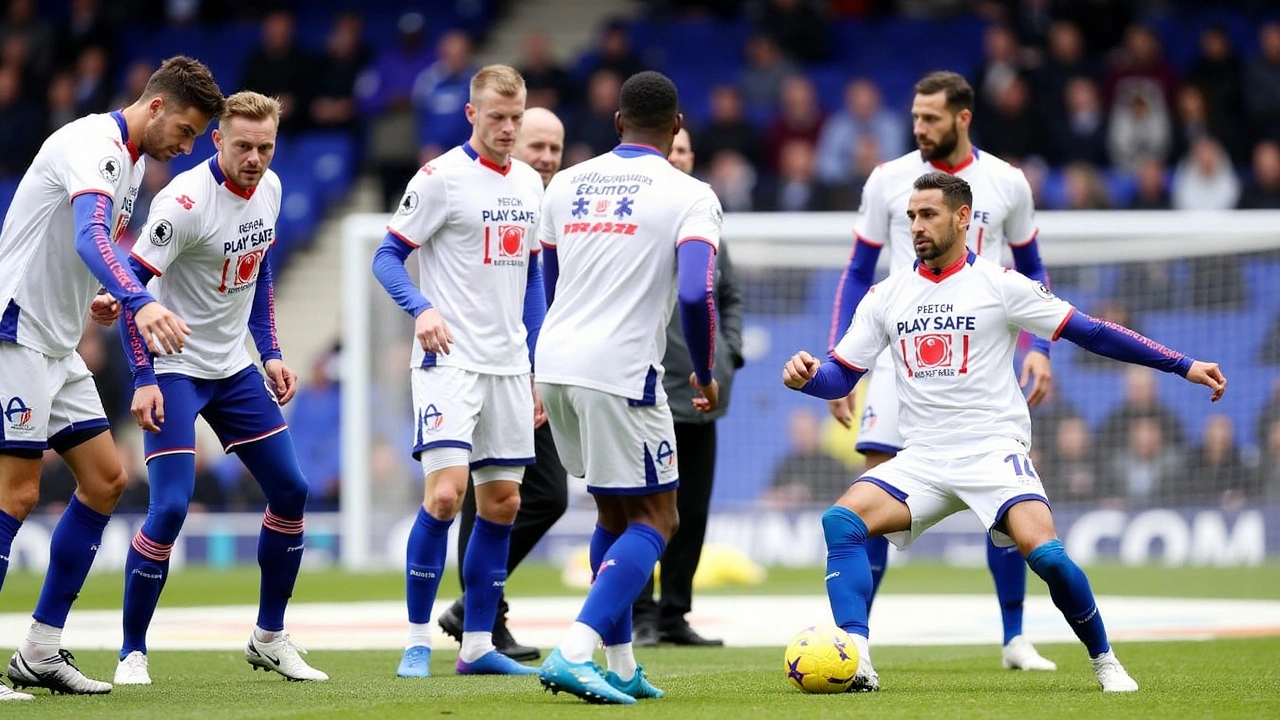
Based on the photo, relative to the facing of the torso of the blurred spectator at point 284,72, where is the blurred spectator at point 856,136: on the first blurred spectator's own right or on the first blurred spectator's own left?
on the first blurred spectator's own left

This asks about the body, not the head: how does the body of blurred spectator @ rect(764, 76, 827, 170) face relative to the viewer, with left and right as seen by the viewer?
facing the viewer

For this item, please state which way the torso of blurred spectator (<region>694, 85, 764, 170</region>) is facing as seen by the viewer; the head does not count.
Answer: toward the camera

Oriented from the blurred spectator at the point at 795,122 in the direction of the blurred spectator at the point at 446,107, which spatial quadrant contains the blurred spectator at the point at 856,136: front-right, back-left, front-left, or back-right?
back-left

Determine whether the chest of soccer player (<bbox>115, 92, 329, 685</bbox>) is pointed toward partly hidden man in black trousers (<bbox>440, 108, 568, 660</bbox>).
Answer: no

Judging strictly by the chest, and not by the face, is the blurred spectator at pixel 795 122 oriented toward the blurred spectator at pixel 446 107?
no

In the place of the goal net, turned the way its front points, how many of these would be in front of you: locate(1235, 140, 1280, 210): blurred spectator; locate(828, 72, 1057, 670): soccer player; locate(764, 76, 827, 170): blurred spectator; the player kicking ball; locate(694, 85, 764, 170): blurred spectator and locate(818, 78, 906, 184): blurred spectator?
2

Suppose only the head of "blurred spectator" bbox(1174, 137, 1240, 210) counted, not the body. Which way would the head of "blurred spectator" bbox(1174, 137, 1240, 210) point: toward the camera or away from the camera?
toward the camera

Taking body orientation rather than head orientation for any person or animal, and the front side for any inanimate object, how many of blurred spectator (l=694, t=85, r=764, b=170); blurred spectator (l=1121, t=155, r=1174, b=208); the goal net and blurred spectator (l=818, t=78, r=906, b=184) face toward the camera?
4

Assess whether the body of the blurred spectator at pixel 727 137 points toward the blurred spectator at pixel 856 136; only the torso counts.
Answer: no

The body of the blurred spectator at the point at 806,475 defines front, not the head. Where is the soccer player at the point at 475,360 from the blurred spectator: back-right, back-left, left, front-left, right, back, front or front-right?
front

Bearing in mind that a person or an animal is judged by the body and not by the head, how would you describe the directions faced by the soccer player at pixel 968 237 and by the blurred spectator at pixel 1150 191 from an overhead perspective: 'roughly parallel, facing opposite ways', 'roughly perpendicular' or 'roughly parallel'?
roughly parallel

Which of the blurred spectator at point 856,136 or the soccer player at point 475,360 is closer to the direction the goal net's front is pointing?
the soccer player

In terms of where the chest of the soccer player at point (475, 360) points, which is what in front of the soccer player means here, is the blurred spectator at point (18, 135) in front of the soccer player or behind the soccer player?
behind

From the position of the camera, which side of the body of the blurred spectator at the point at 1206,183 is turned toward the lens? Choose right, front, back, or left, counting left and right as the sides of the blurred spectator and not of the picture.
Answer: front

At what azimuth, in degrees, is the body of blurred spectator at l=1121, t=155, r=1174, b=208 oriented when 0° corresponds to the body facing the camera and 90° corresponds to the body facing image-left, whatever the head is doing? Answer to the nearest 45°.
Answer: approximately 0°
